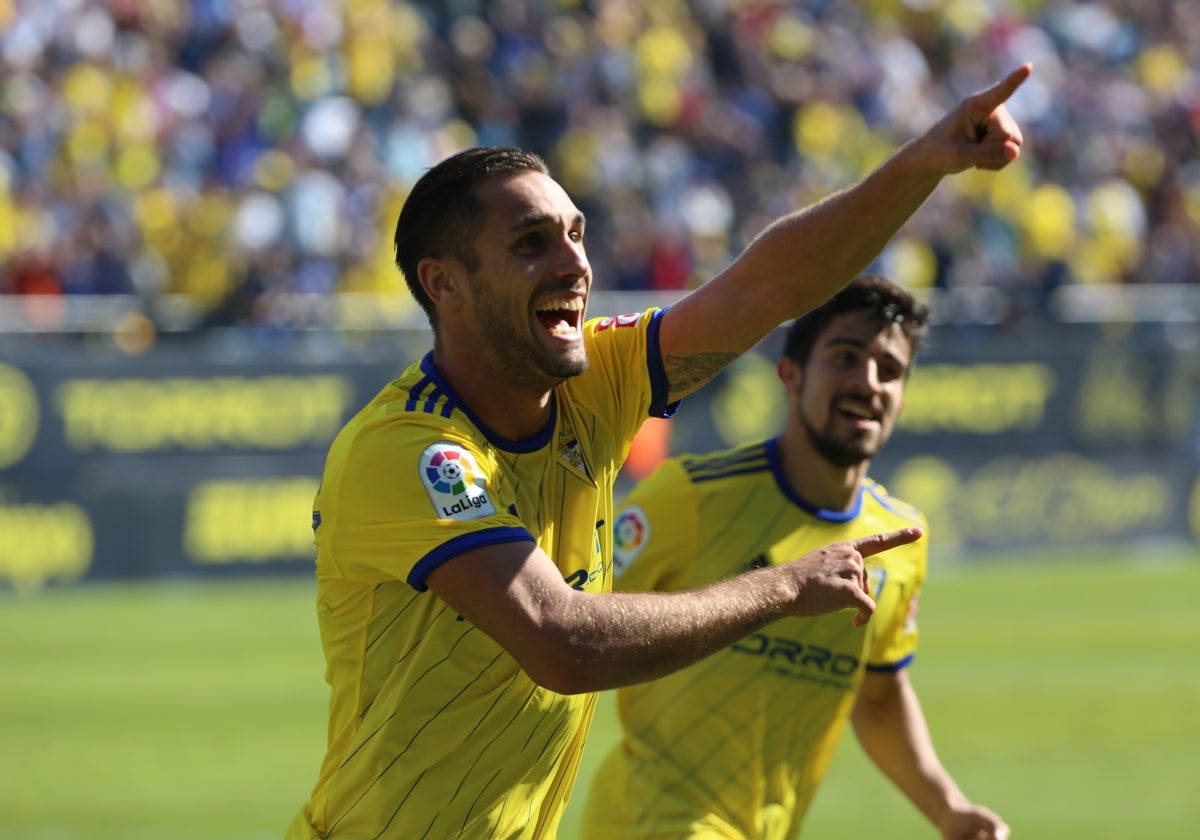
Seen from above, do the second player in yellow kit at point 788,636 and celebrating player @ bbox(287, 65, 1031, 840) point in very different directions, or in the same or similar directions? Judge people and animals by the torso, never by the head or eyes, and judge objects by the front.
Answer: same or similar directions

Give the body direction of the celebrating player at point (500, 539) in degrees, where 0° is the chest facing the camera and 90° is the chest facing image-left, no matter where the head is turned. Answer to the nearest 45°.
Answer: approximately 315°

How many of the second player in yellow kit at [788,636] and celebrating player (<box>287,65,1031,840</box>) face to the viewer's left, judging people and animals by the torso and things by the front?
0

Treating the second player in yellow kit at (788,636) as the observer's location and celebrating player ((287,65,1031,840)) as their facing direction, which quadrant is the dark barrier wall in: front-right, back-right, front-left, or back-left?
back-right

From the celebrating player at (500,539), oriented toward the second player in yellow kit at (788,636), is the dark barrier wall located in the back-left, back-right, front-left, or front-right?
front-left

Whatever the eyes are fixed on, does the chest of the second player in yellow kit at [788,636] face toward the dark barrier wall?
no

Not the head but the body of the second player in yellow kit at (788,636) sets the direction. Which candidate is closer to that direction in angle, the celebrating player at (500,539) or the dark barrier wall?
the celebrating player

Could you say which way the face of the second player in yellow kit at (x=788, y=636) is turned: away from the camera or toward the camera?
toward the camera

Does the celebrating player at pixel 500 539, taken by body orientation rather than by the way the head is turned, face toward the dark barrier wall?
no

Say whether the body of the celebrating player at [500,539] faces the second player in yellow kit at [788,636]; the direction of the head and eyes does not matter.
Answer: no

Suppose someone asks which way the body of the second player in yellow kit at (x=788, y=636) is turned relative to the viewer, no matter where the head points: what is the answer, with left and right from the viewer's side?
facing the viewer and to the right of the viewer
